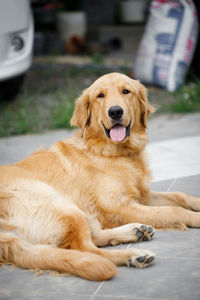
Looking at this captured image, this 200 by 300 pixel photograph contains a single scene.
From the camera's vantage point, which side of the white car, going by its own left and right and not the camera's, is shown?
front

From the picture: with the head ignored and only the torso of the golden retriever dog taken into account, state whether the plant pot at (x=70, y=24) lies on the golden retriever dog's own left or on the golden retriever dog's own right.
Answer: on the golden retriever dog's own left

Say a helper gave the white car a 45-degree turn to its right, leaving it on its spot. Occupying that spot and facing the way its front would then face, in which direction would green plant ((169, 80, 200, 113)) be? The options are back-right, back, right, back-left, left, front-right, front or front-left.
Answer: back-left

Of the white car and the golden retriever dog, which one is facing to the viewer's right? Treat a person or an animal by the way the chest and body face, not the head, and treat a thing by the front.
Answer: the golden retriever dog

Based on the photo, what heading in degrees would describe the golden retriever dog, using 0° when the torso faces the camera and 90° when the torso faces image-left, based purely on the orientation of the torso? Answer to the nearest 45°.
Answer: approximately 270°

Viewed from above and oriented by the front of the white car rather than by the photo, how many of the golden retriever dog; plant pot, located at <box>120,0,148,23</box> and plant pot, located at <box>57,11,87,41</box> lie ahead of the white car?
1

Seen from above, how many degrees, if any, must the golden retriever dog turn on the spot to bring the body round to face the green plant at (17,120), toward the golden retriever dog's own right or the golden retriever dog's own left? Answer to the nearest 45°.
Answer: approximately 90° to the golden retriever dog's own left

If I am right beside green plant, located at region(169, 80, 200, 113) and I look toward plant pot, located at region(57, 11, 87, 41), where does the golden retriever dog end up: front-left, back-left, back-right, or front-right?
back-left

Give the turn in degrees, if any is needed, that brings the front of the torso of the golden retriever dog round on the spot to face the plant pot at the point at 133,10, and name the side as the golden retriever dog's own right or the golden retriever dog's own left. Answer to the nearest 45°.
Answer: approximately 90° to the golden retriever dog's own left

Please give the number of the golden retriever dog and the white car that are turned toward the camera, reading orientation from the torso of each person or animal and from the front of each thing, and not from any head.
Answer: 1

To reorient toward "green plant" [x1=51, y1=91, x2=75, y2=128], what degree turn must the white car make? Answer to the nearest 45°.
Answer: approximately 45° to its left

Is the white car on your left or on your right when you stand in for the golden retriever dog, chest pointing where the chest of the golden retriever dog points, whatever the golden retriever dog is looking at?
on your left

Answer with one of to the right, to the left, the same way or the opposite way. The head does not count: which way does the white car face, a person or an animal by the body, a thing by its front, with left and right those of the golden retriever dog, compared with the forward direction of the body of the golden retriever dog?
to the right
